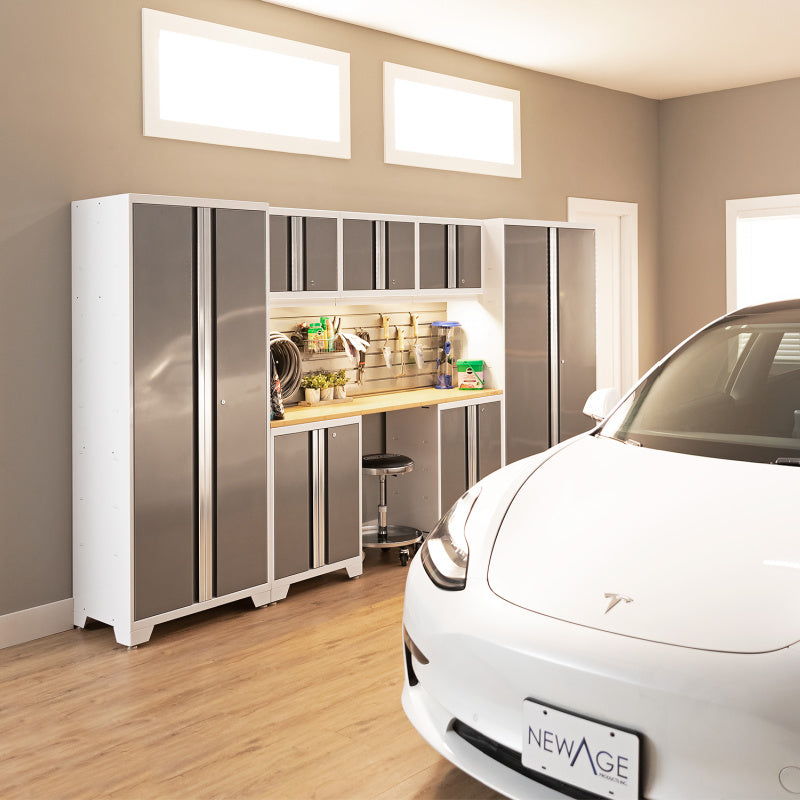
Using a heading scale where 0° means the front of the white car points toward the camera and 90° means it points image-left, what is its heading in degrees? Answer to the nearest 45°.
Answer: approximately 45°

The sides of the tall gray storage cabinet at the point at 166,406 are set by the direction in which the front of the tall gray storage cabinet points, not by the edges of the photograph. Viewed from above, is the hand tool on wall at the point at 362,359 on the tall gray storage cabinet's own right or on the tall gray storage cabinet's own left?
on the tall gray storage cabinet's own left

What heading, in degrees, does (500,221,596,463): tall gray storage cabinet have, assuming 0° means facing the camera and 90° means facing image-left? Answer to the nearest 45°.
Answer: approximately 315°

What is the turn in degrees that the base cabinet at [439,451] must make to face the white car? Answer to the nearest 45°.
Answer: approximately 45° to its right

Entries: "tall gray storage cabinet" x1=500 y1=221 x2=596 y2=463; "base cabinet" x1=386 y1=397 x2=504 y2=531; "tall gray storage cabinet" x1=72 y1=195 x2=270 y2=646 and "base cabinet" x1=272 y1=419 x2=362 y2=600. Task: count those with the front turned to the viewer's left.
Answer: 0

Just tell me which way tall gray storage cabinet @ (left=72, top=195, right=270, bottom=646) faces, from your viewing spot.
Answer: facing the viewer and to the right of the viewer

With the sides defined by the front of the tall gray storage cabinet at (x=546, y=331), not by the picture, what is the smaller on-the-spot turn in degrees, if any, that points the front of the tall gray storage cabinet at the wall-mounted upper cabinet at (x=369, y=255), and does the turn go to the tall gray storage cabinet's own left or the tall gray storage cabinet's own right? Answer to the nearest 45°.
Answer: approximately 90° to the tall gray storage cabinet's own right

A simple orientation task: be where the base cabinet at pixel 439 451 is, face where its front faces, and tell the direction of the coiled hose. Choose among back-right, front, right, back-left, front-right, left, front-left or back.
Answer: right

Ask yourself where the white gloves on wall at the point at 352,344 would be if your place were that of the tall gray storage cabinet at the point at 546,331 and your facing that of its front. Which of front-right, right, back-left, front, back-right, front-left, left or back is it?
right

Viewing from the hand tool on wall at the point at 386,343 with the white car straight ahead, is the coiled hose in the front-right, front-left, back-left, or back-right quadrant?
front-right

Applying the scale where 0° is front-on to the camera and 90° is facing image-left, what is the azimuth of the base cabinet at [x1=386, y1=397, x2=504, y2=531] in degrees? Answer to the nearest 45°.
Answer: approximately 315°

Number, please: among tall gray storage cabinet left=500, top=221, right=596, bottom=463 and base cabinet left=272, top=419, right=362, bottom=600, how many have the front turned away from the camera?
0
